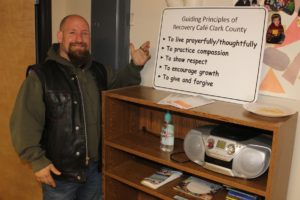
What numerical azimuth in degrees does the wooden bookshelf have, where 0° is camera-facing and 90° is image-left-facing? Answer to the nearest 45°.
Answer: approximately 45°

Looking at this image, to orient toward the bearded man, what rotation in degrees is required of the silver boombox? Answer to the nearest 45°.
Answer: approximately 45° to its right

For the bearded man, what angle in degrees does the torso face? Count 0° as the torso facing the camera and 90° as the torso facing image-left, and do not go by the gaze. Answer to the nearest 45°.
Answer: approximately 315°
